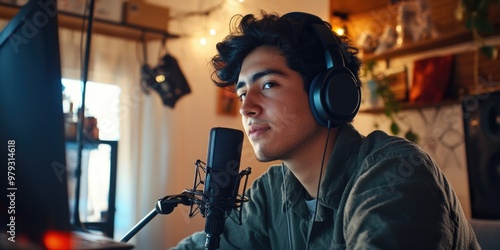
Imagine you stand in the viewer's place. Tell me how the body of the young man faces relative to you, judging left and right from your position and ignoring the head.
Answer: facing the viewer and to the left of the viewer

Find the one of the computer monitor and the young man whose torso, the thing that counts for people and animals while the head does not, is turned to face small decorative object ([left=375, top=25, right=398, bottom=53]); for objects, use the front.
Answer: the computer monitor

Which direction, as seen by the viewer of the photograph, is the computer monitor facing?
facing away from the viewer and to the right of the viewer

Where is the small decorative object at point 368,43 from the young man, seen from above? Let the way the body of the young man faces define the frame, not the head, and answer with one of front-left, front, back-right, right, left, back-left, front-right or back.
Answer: back-right

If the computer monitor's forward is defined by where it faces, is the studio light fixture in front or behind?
in front

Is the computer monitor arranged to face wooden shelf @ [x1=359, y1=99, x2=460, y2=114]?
yes

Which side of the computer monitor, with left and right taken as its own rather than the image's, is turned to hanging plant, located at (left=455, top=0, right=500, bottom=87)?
front

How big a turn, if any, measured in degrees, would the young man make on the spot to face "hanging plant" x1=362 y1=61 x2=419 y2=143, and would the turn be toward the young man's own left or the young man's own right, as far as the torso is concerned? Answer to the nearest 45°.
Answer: approximately 135° to the young man's own right

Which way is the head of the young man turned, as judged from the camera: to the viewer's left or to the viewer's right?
to the viewer's left

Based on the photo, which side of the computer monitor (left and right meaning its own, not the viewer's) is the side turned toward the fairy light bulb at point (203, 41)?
front

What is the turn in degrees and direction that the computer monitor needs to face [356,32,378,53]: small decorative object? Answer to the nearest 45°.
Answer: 0° — it already faces it

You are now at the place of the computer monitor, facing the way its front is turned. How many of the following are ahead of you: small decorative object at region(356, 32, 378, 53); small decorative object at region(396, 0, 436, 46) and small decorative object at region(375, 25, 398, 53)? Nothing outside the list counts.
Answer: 3

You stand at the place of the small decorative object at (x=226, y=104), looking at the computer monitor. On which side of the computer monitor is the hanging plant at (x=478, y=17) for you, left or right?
left

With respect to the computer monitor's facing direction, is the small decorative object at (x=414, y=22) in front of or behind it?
in front

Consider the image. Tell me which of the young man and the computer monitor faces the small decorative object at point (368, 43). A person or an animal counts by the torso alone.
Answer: the computer monitor
